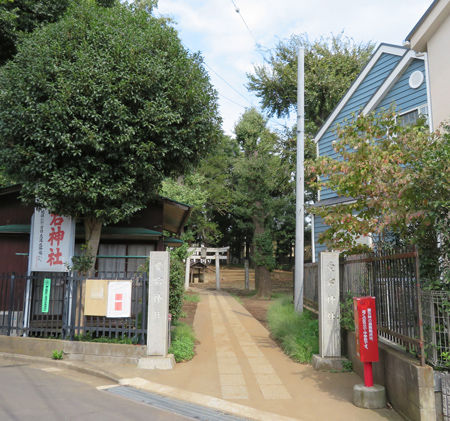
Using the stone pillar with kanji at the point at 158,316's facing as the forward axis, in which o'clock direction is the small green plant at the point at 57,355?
The small green plant is roughly at 4 o'clock from the stone pillar with kanji.

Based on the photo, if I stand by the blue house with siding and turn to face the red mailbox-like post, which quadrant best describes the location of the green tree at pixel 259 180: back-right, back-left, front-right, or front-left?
back-right

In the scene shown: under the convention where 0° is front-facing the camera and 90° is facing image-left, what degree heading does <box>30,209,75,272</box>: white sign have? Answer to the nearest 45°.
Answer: approximately 0°

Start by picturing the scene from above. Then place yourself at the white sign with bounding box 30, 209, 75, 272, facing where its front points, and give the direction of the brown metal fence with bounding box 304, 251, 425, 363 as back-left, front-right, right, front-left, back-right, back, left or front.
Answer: front-left

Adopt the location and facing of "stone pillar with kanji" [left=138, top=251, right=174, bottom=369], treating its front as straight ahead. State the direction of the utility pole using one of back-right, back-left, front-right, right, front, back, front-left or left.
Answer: back-left

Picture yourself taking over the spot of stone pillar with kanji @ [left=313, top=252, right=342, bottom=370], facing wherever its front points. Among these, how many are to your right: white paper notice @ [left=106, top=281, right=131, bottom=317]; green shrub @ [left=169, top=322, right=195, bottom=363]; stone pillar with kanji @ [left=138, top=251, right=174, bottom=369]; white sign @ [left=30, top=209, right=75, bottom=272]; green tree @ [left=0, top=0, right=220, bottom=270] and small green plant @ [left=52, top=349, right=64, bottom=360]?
6

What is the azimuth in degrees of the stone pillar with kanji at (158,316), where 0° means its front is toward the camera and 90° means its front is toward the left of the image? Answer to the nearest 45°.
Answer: approximately 0°
